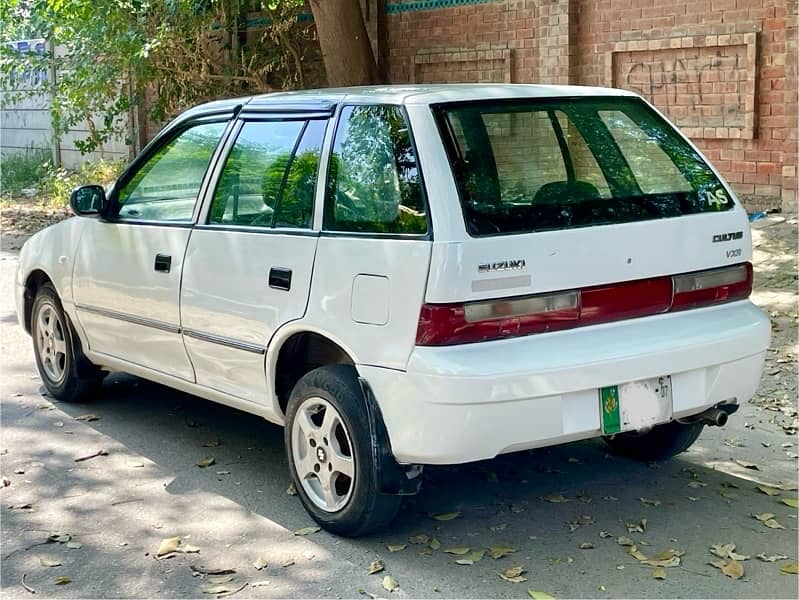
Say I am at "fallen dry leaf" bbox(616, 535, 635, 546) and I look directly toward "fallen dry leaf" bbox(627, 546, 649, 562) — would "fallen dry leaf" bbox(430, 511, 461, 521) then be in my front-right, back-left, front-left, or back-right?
back-right

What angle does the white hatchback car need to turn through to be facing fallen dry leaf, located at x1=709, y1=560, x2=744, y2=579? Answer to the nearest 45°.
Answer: approximately 180°

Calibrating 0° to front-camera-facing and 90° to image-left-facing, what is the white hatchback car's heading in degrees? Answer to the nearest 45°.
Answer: approximately 135°

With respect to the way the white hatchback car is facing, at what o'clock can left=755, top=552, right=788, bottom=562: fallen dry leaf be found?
The fallen dry leaf is roughly at 5 o'clock from the white hatchback car.

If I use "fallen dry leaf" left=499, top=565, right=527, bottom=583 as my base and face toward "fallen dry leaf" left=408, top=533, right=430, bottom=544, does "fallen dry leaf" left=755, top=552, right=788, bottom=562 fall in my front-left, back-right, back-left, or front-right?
back-right
